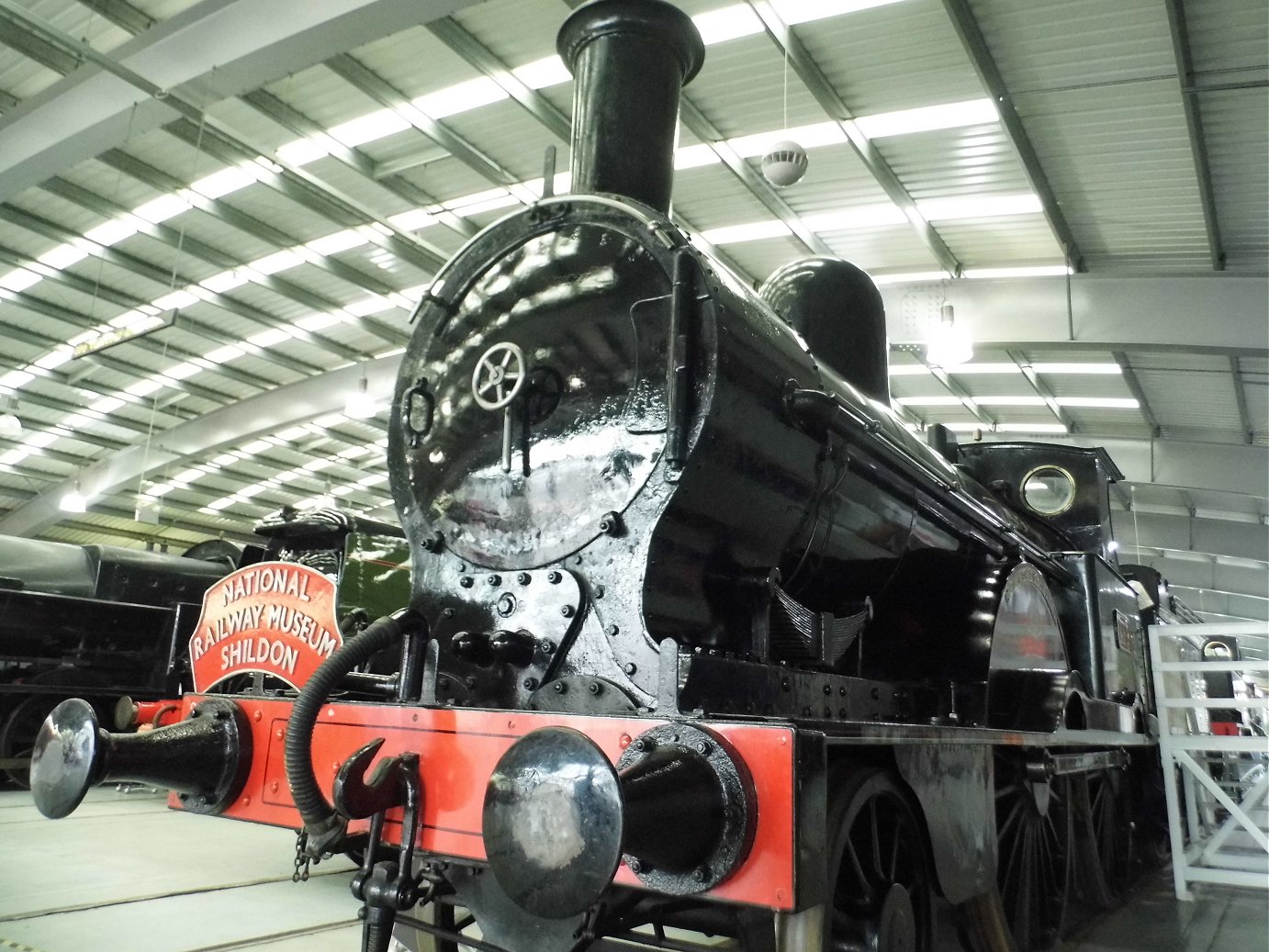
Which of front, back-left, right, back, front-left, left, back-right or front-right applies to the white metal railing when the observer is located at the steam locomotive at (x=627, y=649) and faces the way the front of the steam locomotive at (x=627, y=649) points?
back

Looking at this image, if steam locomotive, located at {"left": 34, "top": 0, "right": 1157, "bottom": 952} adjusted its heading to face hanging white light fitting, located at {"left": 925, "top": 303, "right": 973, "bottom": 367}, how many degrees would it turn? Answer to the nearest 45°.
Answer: approximately 180°

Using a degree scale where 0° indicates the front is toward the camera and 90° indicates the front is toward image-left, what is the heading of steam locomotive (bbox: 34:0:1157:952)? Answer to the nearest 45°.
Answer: approximately 45°

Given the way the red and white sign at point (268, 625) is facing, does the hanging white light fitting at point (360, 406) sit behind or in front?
behind

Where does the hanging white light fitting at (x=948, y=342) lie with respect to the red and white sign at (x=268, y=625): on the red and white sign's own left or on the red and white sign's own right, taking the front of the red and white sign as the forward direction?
on the red and white sign's own left
